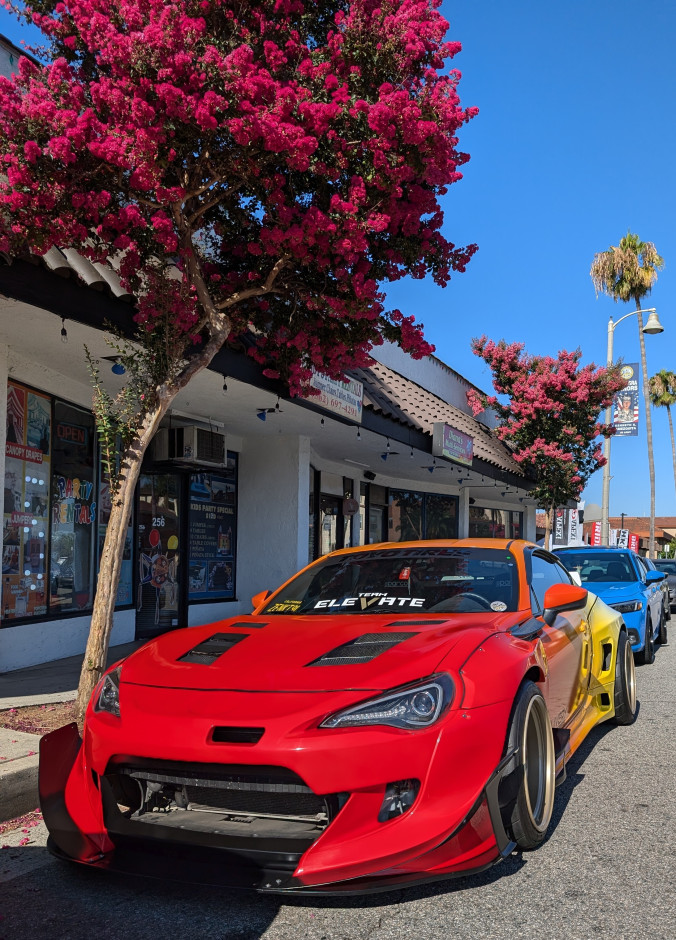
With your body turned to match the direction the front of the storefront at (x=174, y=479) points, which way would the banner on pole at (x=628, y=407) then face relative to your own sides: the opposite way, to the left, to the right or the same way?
to the right

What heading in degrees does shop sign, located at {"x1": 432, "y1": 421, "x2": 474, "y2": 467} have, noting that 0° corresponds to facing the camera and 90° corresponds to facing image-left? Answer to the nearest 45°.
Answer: approximately 315°

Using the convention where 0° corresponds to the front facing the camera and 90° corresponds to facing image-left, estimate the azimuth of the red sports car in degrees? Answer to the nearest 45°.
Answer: approximately 45°

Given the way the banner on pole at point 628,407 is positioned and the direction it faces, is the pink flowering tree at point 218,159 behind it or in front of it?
in front

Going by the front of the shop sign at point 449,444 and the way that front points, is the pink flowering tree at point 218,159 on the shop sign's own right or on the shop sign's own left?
on the shop sign's own right

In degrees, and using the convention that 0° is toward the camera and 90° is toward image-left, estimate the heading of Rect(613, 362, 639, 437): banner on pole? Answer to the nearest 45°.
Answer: approximately 0°

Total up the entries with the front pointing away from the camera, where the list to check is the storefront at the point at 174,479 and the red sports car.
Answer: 0

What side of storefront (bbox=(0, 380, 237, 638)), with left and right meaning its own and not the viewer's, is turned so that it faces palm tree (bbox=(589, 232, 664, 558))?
left

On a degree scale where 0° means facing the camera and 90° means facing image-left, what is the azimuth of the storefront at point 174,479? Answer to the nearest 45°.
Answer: approximately 315°

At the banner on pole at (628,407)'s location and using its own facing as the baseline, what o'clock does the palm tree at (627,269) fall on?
The palm tree is roughly at 6 o'clock from the banner on pole.

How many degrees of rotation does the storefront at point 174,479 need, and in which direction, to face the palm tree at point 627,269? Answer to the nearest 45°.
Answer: approximately 90° to its left

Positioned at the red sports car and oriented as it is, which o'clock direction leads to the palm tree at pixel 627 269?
The palm tree is roughly at 5 o'clock from the red sports car.

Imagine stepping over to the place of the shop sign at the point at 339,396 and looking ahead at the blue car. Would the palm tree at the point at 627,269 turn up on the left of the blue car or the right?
left

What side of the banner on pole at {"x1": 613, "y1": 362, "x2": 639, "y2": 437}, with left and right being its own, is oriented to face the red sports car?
front
